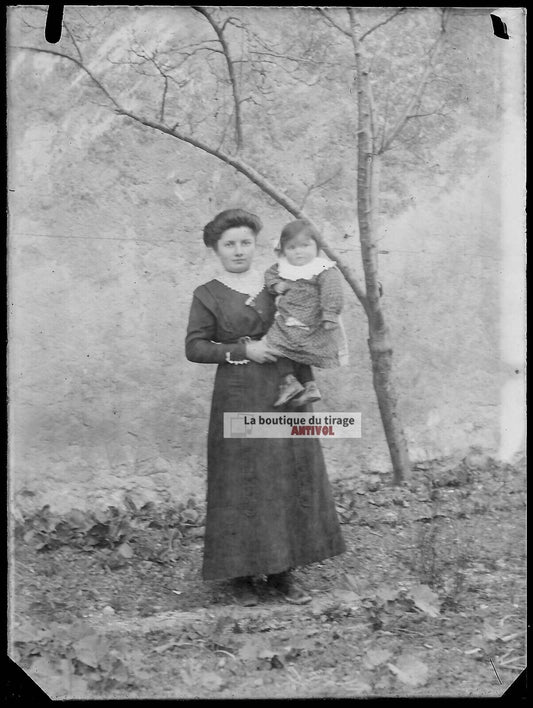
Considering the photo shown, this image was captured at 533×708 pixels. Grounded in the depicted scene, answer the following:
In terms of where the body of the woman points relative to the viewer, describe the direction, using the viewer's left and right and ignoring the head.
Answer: facing the viewer and to the right of the viewer

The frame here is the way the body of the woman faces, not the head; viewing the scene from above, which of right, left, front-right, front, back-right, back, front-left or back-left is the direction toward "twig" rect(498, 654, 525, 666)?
front-left

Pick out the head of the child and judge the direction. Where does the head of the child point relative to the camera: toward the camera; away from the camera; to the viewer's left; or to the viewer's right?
toward the camera

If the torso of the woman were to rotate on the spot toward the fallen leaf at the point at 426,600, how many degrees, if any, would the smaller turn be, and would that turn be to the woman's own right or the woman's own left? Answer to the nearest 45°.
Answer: approximately 45° to the woman's own left

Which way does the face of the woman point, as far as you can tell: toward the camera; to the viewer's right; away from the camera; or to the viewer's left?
toward the camera
